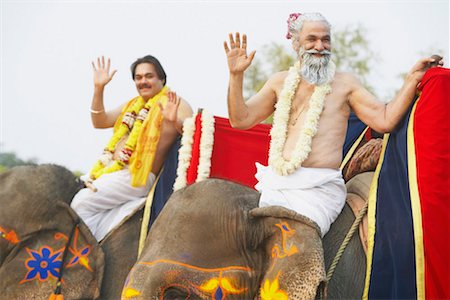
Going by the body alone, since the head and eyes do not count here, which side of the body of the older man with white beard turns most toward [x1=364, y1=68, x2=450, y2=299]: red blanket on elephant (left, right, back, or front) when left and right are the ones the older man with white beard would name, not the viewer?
left

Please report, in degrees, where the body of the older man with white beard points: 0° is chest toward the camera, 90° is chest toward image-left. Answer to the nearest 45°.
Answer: approximately 45°

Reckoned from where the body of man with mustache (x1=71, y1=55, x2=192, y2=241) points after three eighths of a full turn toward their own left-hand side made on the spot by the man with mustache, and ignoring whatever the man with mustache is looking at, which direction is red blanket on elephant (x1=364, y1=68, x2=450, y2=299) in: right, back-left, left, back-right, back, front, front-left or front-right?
front-right

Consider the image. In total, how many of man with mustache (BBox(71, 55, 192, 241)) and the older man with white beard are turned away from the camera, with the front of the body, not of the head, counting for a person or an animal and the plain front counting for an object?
0

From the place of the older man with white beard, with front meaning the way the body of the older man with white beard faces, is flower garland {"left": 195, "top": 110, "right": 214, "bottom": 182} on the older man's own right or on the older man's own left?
on the older man's own right

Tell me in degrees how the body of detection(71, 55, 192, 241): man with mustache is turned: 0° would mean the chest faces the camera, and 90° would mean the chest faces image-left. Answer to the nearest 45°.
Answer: approximately 45°

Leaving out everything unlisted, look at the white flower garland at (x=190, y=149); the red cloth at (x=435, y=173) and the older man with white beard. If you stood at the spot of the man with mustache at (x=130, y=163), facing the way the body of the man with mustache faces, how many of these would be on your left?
3

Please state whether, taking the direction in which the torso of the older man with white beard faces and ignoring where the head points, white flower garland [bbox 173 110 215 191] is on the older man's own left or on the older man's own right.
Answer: on the older man's own right

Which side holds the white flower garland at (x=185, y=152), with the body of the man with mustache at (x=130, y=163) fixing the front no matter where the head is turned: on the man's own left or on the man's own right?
on the man's own left

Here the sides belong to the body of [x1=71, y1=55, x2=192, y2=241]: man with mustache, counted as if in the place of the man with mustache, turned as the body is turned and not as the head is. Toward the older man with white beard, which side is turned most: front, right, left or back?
left

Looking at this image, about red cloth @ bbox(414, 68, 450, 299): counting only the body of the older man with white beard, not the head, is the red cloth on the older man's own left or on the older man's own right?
on the older man's own left
